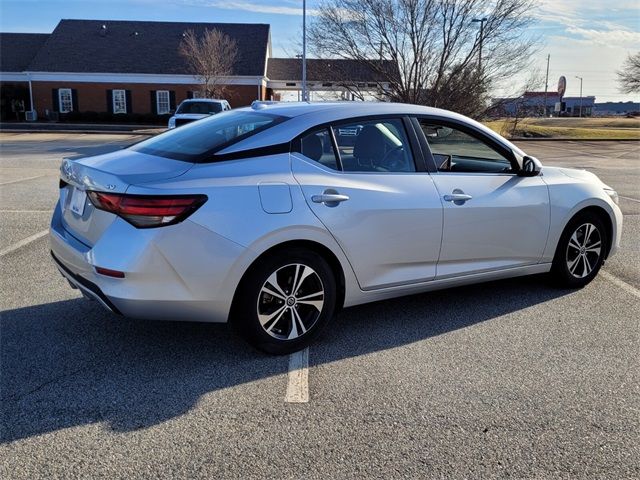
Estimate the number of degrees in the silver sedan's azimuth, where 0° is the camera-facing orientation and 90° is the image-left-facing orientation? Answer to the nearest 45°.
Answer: approximately 225°

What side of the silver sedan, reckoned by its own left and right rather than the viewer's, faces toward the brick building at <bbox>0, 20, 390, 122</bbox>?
left

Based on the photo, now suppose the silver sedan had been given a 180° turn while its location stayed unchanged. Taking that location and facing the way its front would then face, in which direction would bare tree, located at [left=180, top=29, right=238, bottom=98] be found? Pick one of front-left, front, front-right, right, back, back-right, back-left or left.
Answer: back-right
